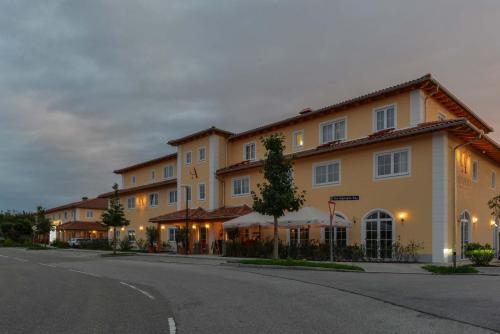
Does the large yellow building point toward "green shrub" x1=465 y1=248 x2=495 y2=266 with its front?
no

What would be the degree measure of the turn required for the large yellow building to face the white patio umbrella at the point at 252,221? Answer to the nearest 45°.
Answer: approximately 45° to its right

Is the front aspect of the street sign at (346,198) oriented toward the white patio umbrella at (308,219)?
no

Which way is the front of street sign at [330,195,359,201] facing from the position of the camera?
facing the viewer

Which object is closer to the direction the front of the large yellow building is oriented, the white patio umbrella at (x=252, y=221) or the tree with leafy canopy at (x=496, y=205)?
the white patio umbrella

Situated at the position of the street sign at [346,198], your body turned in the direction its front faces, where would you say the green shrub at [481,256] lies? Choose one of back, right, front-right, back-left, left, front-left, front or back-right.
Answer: front-left

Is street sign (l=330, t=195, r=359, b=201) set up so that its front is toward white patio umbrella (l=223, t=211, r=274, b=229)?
no

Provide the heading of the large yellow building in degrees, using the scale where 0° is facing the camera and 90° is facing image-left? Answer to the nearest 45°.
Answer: approximately 45°

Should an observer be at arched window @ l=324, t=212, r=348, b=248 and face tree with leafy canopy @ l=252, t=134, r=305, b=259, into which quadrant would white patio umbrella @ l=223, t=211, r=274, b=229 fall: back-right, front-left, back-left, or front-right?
front-right
